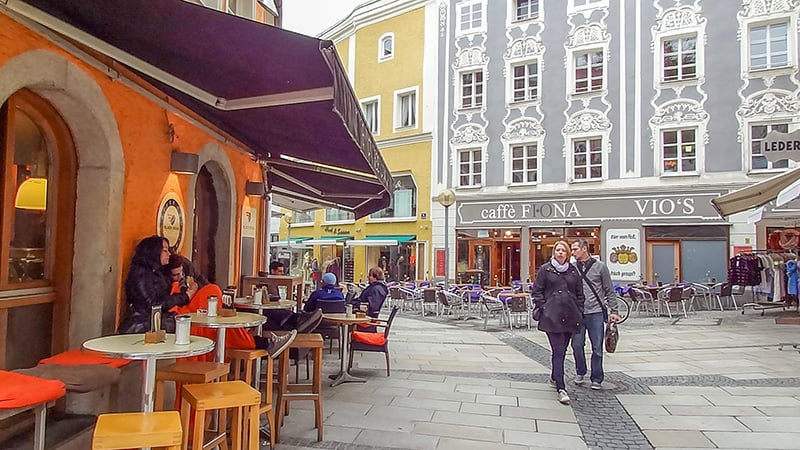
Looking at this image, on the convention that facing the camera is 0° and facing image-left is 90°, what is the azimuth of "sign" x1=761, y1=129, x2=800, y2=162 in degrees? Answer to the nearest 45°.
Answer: approximately 0°

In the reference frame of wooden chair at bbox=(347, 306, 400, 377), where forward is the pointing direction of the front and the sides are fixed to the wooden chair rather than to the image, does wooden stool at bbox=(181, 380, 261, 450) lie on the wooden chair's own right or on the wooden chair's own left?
on the wooden chair's own left

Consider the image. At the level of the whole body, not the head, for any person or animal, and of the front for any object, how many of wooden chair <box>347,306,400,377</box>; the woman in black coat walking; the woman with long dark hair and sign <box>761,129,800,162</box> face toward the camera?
2

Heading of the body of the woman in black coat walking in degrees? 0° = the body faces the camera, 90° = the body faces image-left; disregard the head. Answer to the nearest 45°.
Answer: approximately 0°

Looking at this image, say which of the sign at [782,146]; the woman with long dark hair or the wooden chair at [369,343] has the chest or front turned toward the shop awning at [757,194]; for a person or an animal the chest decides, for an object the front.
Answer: the woman with long dark hair

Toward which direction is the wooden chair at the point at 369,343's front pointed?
to the viewer's left

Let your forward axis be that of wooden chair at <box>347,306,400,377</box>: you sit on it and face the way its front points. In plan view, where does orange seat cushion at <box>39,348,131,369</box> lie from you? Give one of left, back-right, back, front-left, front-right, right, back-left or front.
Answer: front-left

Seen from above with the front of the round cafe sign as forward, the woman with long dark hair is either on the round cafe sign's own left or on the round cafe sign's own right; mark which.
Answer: on the round cafe sign's own right

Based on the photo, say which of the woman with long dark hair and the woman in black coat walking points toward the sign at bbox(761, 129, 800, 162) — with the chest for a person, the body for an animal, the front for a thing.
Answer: the woman with long dark hair

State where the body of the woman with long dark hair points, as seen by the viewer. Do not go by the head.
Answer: to the viewer's right

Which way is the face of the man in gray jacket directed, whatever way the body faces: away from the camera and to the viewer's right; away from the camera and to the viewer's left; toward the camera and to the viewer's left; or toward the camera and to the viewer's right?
toward the camera and to the viewer's left

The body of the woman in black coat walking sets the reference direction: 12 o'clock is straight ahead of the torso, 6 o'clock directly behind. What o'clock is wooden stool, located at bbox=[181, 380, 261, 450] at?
The wooden stool is roughly at 1 o'clock from the woman in black coat walking.

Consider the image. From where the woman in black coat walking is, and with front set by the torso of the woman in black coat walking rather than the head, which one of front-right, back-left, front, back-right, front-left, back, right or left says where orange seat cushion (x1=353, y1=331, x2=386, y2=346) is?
right

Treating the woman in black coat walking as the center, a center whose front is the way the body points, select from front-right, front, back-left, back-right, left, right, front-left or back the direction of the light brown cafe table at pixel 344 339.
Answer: right

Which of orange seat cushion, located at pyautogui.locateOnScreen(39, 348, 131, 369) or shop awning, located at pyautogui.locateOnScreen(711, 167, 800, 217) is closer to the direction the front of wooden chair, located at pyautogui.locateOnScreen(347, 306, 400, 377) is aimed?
the orange seat cushion
